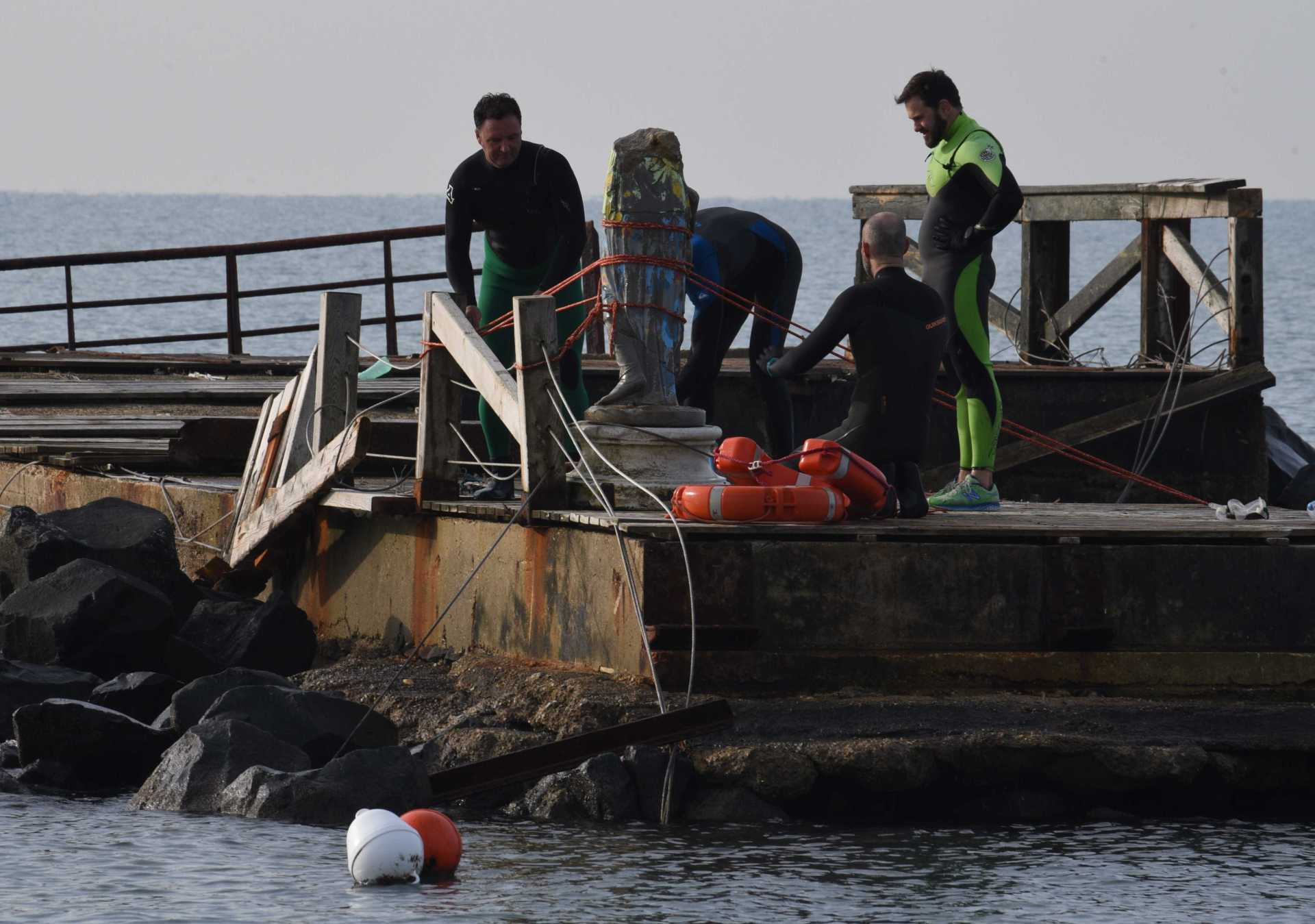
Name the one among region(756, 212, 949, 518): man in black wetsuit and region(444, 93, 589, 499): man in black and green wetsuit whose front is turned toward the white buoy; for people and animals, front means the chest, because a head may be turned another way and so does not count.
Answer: region(444, 93, 589, 499): man in black and green wetsuit

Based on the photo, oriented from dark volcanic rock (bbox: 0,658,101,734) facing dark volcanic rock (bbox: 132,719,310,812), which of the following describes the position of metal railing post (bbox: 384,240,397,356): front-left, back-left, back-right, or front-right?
back-left

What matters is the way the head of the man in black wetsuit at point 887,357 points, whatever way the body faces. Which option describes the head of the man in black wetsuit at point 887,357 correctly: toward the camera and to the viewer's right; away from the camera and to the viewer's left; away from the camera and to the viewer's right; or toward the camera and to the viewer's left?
away from the camera and to the viewer's left

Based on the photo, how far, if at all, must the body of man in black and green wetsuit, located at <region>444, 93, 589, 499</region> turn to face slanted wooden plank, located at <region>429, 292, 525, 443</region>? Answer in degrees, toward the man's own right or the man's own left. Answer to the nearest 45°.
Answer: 0° — they already face it

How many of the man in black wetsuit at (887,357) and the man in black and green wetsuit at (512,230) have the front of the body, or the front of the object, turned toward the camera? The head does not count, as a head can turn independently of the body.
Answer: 1

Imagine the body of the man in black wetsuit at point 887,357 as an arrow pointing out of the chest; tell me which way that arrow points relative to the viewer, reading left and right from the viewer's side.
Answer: facing away from the viewer and to the left of the viewer

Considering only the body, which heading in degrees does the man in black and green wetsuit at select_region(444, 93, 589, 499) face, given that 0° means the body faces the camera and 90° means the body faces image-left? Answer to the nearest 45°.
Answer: approximately 0°
